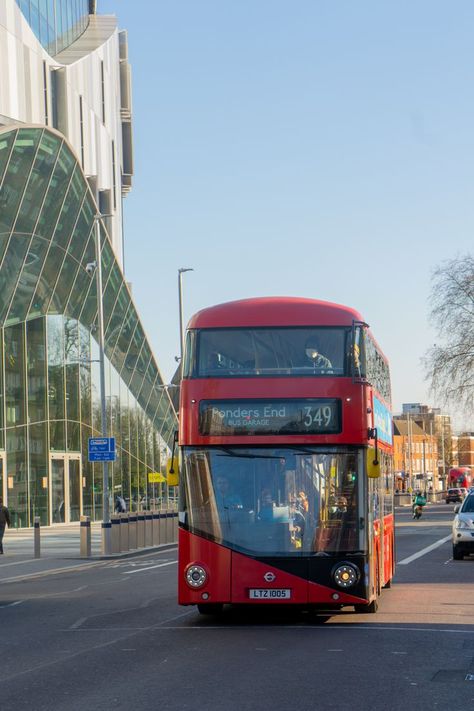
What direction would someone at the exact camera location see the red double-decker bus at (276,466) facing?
facing the viewer

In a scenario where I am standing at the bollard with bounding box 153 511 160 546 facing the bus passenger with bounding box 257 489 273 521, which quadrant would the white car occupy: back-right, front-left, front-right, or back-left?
front-left

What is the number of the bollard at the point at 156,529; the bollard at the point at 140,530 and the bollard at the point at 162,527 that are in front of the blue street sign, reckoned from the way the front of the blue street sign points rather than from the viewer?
0

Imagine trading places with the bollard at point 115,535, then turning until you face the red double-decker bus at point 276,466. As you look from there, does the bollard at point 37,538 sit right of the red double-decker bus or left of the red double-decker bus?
right

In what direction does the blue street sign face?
toward the camera

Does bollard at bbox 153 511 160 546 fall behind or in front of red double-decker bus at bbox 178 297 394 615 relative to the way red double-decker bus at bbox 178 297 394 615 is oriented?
behind

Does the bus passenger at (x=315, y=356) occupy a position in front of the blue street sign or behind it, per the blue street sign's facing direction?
in front

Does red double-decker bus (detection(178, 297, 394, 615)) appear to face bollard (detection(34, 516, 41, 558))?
no

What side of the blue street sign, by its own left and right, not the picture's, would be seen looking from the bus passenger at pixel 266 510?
front

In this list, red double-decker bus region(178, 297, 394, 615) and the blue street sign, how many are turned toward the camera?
2

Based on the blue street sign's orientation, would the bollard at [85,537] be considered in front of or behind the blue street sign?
in front

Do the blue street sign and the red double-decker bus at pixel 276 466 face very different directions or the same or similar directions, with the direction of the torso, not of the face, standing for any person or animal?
same or similar directions

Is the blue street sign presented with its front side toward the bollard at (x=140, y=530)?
no
